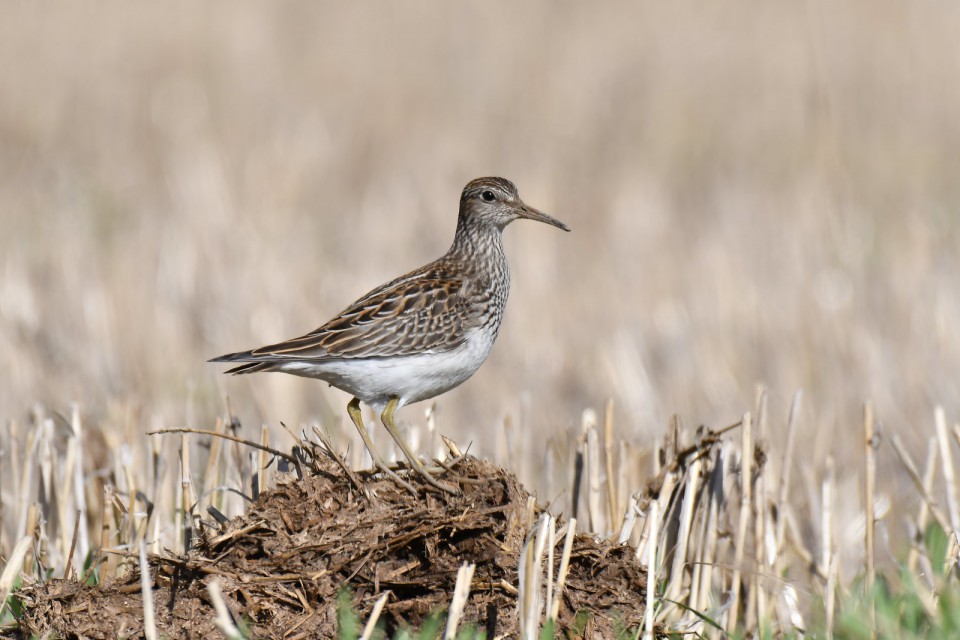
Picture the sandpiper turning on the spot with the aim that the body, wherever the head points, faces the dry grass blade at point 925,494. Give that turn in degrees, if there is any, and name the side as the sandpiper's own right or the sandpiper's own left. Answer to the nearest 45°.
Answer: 0° — it already faces it

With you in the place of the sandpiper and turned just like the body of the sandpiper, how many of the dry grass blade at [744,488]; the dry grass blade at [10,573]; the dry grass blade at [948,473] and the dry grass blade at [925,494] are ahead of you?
3

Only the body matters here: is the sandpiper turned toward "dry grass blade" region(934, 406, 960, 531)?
yes

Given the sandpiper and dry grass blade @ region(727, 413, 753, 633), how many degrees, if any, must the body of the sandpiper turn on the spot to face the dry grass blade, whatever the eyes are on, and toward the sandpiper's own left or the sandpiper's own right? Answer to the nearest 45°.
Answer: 0° — it already faces it

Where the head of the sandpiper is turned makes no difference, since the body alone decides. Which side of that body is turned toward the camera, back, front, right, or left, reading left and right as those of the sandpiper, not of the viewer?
right

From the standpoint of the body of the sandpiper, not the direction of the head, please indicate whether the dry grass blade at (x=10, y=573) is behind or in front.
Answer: behind

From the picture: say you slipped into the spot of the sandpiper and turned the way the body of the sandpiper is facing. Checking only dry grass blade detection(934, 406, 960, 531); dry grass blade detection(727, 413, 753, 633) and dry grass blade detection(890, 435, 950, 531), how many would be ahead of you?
3
